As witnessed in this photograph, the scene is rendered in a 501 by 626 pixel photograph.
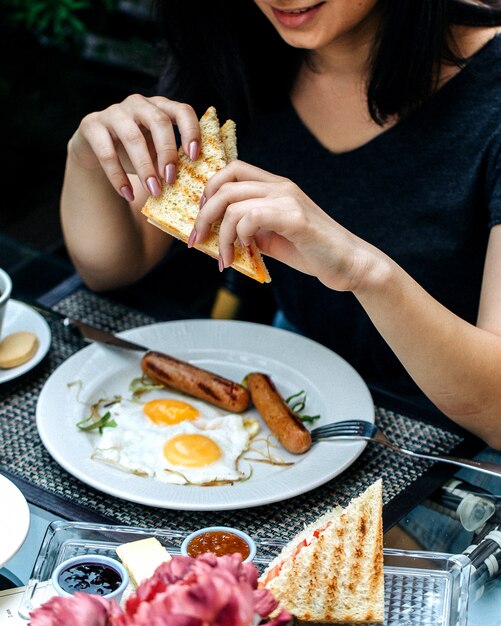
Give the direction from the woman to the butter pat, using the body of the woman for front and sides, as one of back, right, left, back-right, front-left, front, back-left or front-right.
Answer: front-left

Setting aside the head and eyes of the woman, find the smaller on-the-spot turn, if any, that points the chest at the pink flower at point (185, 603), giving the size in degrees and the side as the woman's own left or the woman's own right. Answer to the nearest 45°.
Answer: approximately 45° to the woman's own left

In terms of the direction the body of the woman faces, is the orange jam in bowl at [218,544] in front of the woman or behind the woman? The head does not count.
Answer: in front

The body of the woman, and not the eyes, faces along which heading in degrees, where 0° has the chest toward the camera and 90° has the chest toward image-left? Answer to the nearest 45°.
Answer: approximately 45°

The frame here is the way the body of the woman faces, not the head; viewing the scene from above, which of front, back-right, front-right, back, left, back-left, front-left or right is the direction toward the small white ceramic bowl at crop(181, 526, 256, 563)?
front-left

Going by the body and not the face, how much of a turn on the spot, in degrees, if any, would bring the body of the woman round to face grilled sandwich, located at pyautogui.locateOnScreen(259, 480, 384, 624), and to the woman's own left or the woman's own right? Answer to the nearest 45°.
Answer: approximately 45° to the woman's own left

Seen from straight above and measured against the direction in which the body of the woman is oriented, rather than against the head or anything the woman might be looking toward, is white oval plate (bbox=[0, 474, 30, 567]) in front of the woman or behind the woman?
in front
